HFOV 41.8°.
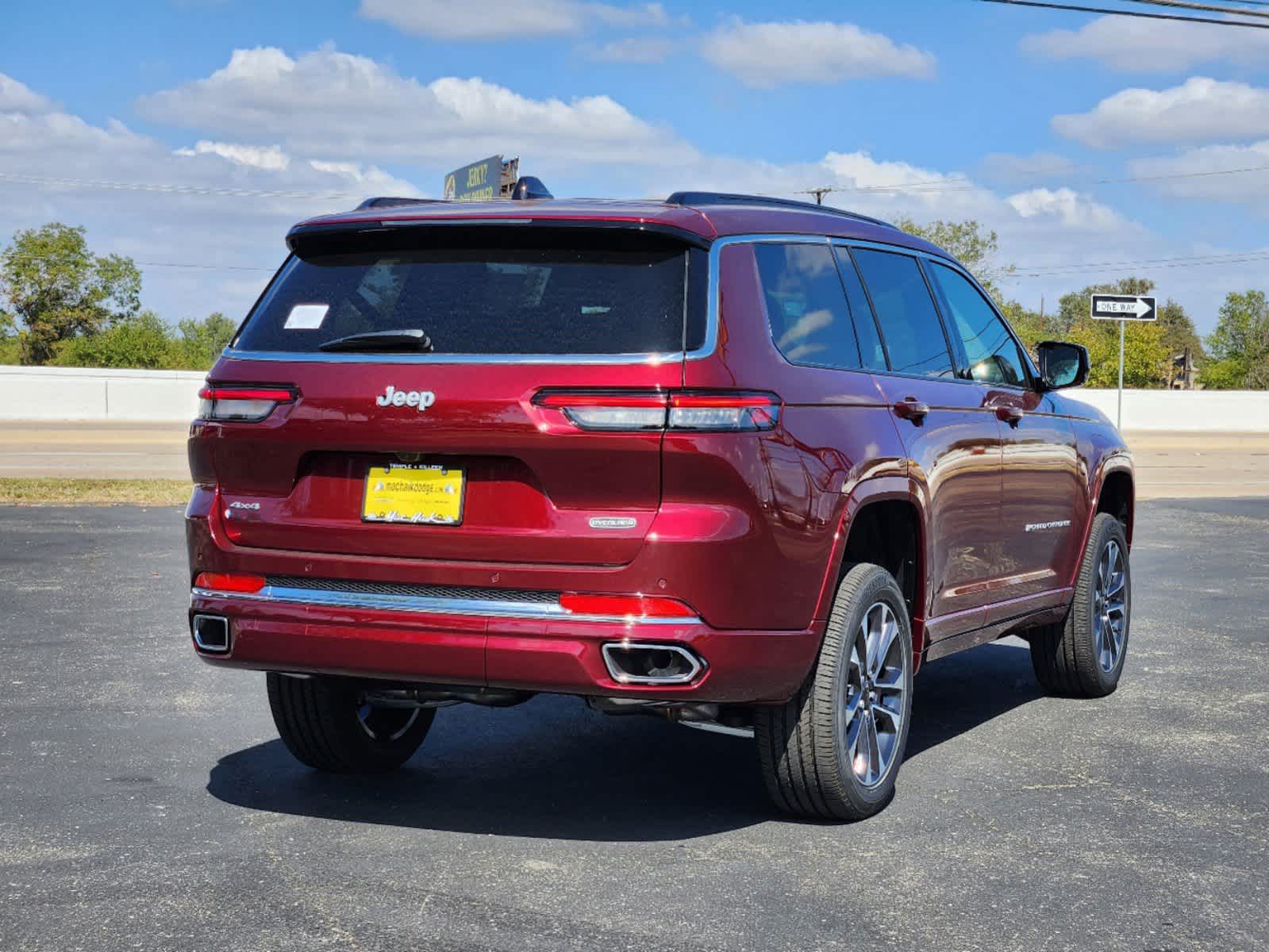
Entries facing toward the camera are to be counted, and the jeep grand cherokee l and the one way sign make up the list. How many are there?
1

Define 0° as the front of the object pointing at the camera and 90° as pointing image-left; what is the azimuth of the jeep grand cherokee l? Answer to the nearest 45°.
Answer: approximately 225°

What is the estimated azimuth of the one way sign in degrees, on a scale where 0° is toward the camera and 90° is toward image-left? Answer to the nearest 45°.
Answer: approximately 0°

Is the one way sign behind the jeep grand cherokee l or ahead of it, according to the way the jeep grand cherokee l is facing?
ahead

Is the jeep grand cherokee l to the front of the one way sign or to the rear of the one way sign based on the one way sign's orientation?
to the front
